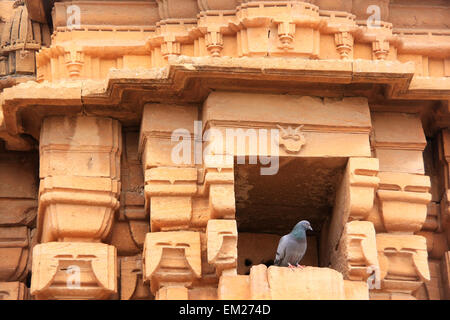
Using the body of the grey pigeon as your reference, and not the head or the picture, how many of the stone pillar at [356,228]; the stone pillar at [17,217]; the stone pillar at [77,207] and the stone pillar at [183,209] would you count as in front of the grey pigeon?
1

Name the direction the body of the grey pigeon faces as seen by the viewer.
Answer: to the viewer's right

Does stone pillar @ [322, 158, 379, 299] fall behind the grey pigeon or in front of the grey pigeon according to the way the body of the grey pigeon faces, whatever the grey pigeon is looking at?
in front

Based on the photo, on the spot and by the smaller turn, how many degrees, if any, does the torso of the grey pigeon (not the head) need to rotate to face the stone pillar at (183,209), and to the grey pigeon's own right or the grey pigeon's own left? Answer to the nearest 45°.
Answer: approximately 180°

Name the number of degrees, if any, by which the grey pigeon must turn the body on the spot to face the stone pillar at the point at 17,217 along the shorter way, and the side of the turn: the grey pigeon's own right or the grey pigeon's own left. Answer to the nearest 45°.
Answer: approximately 180°

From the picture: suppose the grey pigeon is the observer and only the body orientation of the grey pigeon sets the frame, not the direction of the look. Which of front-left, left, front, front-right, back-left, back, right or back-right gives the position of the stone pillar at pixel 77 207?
back
